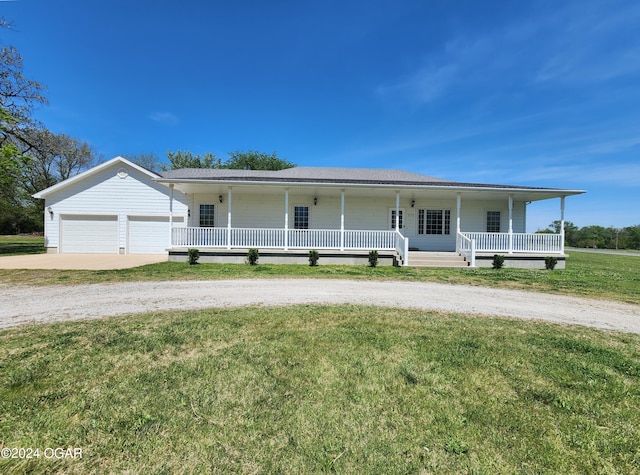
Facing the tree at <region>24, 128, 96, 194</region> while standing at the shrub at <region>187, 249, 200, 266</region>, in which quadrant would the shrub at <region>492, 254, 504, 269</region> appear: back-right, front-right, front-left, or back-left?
back-right

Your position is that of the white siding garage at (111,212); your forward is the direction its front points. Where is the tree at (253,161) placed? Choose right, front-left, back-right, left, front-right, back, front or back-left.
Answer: back-left

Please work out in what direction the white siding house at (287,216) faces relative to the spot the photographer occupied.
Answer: facing the viewer

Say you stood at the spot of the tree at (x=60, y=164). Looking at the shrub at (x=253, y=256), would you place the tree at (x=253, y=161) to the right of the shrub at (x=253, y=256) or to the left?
left

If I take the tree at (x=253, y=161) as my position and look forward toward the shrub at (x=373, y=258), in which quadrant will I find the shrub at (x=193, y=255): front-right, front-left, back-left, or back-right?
front-right

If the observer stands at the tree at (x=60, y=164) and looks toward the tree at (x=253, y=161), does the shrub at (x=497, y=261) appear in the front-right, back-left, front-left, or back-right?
front-right

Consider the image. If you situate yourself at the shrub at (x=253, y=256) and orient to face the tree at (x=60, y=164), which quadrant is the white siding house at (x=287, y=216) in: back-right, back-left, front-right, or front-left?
front-right

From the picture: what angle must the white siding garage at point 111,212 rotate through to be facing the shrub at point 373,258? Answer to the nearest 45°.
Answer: approximately 45° to its left

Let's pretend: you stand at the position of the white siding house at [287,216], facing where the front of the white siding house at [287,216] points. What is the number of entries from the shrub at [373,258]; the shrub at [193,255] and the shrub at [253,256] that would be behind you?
0

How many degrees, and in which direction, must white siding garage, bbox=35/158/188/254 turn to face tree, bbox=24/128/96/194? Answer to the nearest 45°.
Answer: approximately 180°

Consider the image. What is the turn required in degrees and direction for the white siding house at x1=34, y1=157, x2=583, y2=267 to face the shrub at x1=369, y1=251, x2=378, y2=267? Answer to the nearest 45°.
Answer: approximately 45° to its left

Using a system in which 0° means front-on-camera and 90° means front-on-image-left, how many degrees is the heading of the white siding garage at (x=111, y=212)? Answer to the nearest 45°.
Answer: approximately 0°

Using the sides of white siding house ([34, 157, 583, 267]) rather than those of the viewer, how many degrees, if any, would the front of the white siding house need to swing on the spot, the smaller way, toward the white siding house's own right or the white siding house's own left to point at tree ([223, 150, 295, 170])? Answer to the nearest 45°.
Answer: approximately 180°

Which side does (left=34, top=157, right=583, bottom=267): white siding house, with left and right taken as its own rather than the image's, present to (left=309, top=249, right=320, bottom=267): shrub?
front

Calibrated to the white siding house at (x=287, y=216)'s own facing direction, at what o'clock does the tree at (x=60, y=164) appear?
The tree is roughly at 4 o'clock from the white siding house.
